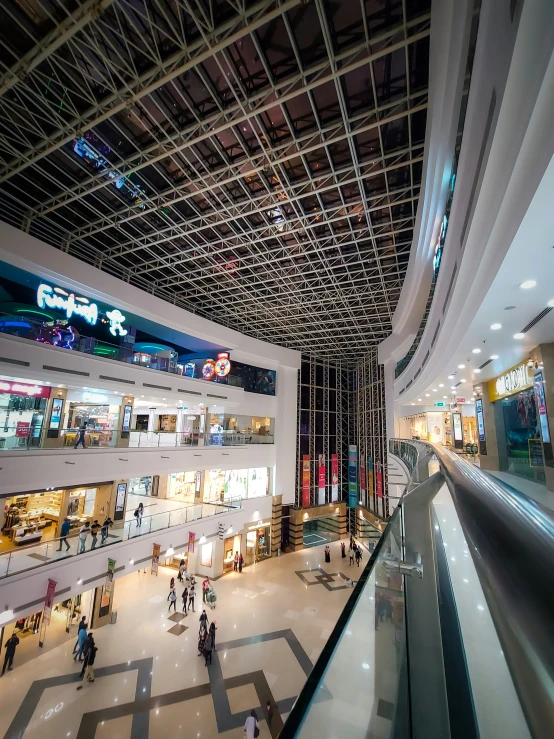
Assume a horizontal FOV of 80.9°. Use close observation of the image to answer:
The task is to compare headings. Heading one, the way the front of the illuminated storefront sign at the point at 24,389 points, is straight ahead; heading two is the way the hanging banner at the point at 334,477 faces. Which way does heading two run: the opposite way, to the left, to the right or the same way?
to the right

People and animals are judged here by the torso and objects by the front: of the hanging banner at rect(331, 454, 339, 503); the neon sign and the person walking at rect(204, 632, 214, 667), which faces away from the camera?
the person walking

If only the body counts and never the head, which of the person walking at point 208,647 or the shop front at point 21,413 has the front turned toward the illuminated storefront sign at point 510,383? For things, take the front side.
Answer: the shop front

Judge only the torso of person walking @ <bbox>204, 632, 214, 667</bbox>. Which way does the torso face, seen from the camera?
away from the camera

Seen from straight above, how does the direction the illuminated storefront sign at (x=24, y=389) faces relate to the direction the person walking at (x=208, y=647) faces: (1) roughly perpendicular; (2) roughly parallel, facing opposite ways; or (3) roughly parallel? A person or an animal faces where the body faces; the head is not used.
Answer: roughly perpendicular

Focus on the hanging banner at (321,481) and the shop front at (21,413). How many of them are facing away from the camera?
0

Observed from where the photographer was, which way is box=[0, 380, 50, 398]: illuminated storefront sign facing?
facing the viewer and to the right of the viewer

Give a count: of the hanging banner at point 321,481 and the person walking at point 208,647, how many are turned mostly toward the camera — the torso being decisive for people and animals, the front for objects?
1

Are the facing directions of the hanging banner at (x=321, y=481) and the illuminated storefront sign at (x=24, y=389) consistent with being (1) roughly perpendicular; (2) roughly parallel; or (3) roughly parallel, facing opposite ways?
roughly perpendicular
